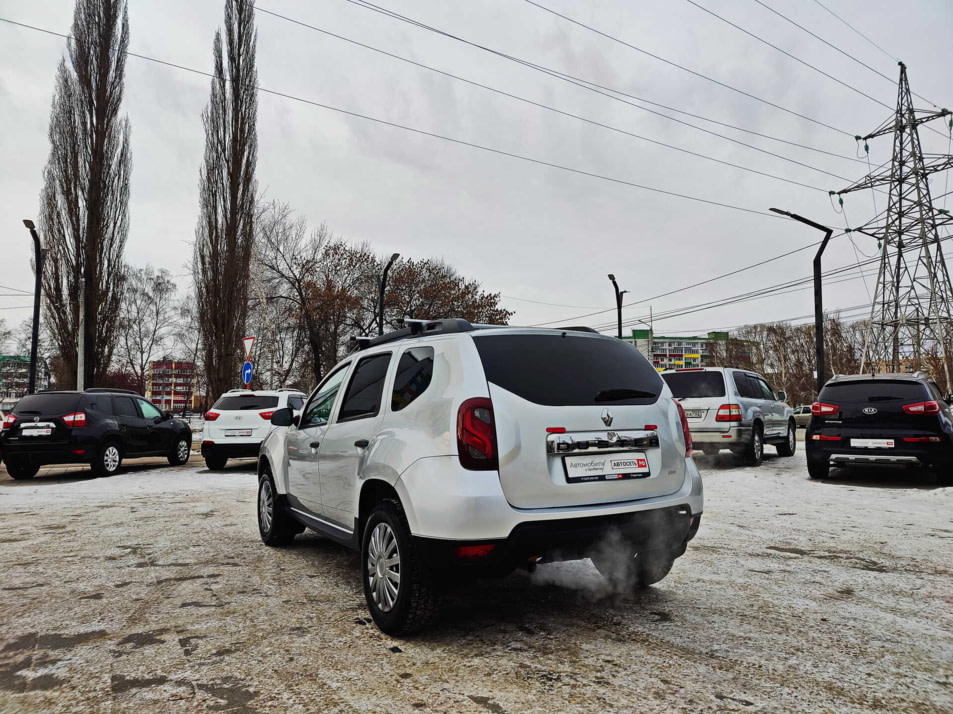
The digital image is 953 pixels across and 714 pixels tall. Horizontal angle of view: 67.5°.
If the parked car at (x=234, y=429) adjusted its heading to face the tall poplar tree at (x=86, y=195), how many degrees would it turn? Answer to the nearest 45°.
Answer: approximately 45° to its left

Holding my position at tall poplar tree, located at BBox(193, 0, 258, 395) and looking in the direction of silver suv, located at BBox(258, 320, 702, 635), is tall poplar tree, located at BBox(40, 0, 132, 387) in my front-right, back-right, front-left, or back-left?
back-right

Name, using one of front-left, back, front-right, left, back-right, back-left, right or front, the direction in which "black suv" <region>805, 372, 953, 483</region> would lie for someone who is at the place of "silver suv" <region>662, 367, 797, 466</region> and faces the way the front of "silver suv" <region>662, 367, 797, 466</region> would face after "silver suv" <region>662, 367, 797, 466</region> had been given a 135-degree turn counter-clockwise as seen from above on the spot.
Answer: back-left

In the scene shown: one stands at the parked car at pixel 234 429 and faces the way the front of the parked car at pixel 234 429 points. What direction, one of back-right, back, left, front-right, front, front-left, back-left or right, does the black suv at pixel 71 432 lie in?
back-left

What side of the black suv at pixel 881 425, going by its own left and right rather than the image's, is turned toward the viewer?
back

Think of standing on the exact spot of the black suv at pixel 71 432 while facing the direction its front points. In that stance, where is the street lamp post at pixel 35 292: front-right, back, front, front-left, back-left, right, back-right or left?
front-left

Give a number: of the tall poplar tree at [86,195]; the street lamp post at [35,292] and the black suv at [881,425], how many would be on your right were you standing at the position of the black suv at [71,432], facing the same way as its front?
1

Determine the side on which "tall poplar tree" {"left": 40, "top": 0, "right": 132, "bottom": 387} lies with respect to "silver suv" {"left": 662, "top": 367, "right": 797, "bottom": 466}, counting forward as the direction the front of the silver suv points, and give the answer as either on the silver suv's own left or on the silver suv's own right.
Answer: on the silver suv's own left

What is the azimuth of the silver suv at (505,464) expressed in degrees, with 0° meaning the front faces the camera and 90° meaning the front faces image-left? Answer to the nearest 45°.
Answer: approximately 135°

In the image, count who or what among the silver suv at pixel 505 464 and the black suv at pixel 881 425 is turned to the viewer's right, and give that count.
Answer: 0

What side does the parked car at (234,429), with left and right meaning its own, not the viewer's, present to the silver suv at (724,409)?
right

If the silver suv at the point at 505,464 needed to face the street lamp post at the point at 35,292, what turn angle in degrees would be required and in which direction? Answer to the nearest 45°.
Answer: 0° — it already faces it

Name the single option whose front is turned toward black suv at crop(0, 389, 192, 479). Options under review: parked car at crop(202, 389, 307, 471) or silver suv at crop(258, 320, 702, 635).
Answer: the silver suv

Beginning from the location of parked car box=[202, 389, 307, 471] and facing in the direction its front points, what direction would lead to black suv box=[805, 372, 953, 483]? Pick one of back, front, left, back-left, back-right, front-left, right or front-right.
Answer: right

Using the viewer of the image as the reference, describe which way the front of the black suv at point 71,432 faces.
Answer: facing away from the viewer and to the right of the viewer

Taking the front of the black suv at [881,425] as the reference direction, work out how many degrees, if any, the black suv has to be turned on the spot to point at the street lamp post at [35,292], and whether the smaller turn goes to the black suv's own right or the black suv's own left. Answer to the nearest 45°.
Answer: approximately 90° to the black suv's own left
